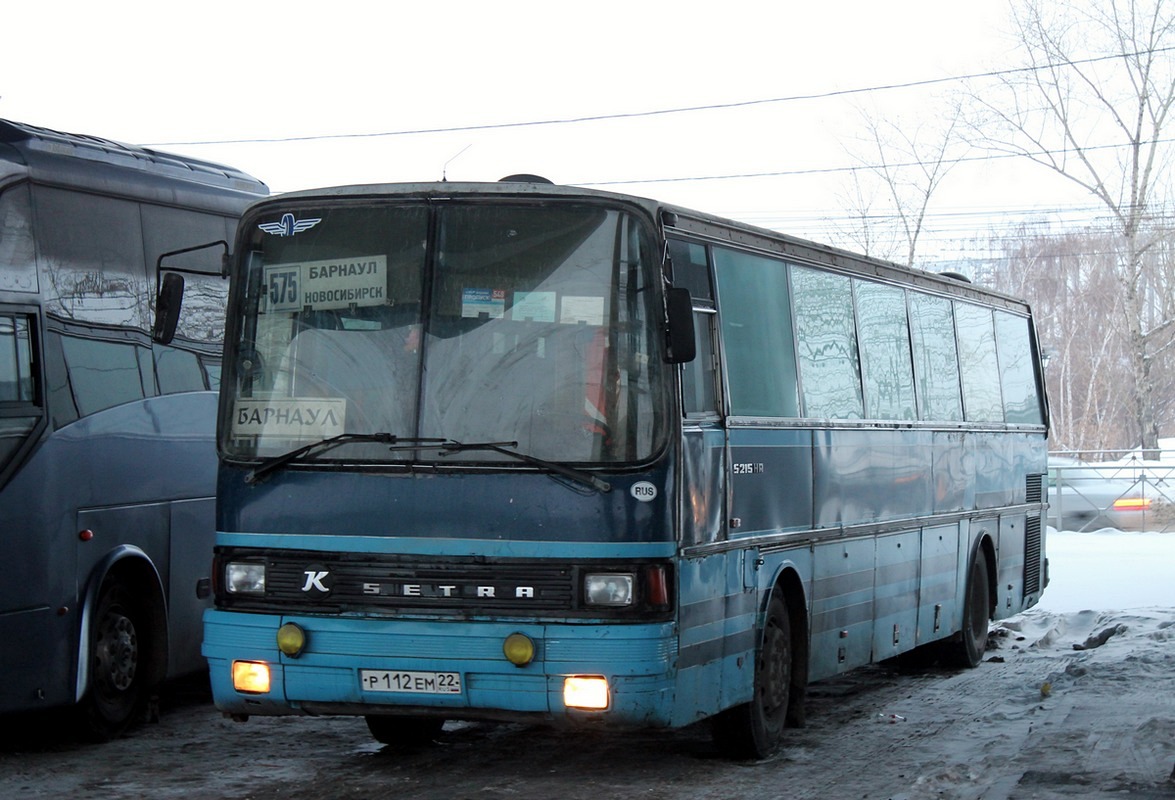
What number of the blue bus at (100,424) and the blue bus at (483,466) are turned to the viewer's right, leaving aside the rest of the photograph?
0

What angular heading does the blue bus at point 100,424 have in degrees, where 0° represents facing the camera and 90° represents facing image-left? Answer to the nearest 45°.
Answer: approximately 45°

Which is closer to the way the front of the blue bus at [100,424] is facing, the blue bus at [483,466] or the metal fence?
the blue bus

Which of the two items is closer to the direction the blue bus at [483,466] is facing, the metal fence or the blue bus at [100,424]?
the blue bus

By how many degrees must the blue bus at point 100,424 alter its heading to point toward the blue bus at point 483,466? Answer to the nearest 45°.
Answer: approximately 90° to its left

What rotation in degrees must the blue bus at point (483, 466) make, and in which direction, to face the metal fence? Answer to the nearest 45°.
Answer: approximately 180°

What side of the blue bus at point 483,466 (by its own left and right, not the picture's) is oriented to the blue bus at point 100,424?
right

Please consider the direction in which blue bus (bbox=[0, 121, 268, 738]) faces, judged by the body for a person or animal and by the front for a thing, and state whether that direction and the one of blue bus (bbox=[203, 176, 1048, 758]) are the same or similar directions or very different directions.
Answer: same or similar directions
